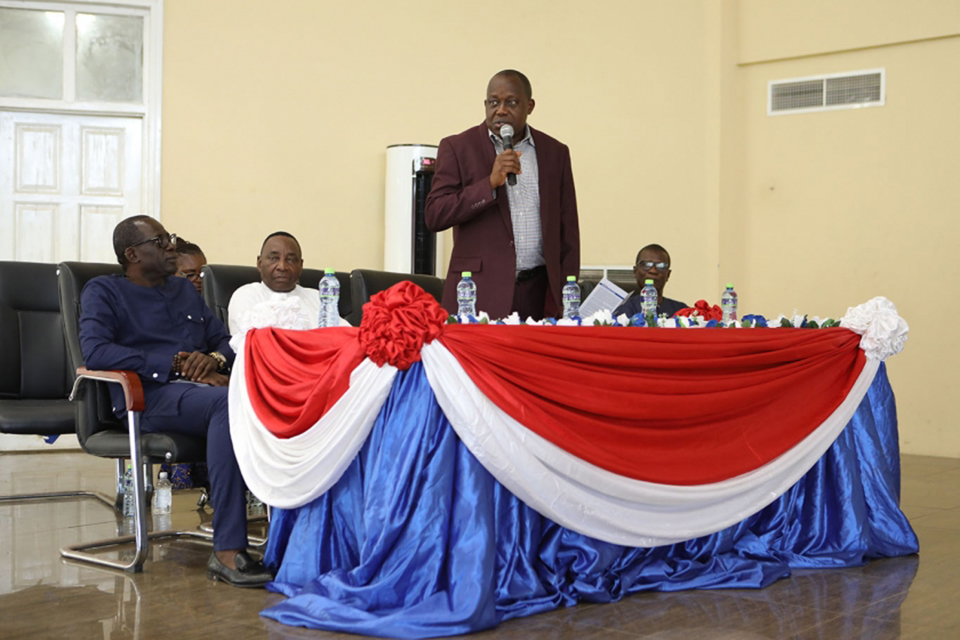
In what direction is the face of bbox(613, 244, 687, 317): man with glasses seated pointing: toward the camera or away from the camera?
toward the camera

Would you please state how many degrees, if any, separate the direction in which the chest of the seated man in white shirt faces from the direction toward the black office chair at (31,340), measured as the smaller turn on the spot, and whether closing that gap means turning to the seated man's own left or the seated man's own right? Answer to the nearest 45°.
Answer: approximately 90° to the seated man's own right

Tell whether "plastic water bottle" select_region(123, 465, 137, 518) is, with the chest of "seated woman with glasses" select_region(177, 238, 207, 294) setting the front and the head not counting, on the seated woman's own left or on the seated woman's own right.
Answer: on the seated woman's own right

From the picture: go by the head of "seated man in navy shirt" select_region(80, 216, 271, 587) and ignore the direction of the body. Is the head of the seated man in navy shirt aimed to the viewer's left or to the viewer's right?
to the viewer's right

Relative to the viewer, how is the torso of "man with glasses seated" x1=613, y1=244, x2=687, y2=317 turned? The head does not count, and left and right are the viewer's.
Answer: facing the viewer

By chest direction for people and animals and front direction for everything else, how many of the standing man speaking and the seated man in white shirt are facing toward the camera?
2

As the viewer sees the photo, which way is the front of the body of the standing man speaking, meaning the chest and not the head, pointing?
toward the camera

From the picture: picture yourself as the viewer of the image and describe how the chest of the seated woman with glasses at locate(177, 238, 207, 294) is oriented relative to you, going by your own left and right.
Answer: facing the viewer and to the right of the viewer

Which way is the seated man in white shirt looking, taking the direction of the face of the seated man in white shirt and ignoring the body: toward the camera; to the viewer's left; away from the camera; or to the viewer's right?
toward the camera

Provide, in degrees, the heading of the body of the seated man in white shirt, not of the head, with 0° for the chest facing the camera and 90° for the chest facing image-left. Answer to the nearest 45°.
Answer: approximately 0°

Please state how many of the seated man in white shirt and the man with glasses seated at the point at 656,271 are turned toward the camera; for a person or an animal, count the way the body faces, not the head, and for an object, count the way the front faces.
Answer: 2
